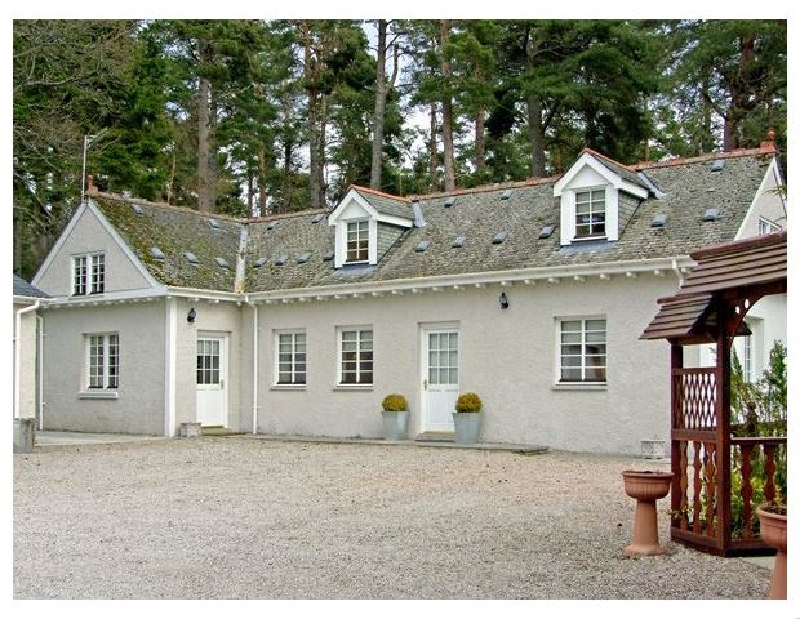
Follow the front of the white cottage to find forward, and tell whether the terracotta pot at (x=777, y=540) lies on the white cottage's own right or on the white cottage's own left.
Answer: on the white cottage's own left

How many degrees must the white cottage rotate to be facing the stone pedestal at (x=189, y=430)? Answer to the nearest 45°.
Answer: approximately 45° to its right

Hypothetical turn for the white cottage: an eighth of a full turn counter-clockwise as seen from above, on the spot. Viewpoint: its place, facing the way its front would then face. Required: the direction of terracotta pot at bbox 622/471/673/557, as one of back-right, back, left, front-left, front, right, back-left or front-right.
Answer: front

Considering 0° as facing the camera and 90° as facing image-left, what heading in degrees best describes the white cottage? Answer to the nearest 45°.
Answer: approximately 45°

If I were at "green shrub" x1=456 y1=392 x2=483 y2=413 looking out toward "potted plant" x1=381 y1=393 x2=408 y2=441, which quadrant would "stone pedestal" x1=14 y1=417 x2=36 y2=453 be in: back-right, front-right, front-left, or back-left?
front-left
